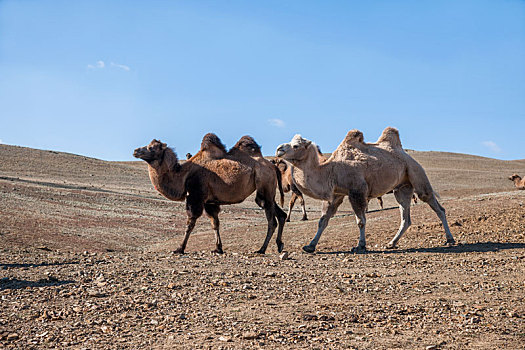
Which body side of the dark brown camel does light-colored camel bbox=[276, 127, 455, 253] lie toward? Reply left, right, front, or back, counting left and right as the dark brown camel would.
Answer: back

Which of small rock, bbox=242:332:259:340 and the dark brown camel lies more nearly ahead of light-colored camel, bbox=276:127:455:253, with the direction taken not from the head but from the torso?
the dark brown camel

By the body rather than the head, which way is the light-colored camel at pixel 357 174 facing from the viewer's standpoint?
to the viewer's left

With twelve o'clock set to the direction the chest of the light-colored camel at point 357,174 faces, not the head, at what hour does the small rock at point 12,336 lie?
The small rock is roughly at 10 o'clock from the light-colored camel.

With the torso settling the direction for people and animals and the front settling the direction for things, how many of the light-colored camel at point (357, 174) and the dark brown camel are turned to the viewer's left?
2

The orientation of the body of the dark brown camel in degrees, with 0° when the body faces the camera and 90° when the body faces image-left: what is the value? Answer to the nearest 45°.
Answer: approximately 90°
